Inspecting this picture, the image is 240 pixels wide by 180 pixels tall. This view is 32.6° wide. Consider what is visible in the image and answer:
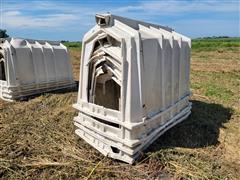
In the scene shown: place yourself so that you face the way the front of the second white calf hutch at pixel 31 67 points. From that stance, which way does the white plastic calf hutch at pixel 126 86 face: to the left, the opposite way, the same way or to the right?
the same way

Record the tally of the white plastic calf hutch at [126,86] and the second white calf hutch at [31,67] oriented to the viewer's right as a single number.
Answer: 0

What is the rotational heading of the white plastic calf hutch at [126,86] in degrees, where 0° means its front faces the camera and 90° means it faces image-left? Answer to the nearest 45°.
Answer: approximately 45°

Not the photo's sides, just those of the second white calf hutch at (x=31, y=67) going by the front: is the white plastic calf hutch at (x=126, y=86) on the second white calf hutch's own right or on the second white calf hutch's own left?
on the second white calf hutch's own left

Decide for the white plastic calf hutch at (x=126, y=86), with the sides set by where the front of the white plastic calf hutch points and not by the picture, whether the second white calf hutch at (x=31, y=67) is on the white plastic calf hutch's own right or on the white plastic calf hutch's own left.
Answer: on the white plastic calf hutch's own right

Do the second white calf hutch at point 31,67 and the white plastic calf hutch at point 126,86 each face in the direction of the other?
no

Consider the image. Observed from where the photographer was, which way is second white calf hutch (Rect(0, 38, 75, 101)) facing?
facing the viewer and to the left of the viewer
